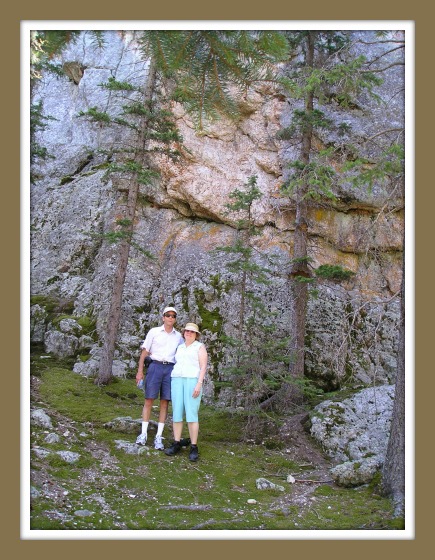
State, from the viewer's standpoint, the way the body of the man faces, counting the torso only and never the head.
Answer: toward the camera

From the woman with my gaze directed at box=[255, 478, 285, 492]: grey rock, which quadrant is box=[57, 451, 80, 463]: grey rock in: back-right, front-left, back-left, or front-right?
back-right

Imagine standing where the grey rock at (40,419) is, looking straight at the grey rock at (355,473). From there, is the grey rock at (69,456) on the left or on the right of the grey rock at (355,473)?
right

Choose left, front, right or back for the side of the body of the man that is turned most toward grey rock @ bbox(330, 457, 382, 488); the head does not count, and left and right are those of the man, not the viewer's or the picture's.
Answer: left

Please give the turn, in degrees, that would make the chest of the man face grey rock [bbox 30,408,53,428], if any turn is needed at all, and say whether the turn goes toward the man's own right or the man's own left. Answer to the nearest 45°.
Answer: approximately 90° to the man's own right

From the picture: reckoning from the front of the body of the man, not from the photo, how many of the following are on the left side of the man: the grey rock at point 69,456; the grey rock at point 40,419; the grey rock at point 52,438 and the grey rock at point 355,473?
1

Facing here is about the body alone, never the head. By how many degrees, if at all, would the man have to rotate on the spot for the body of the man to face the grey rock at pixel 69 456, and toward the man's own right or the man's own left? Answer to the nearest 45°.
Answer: approximately 45° to the man's own right

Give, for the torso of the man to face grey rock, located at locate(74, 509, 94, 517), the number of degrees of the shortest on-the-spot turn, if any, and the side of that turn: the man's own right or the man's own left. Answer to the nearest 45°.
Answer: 0° — they already face it
